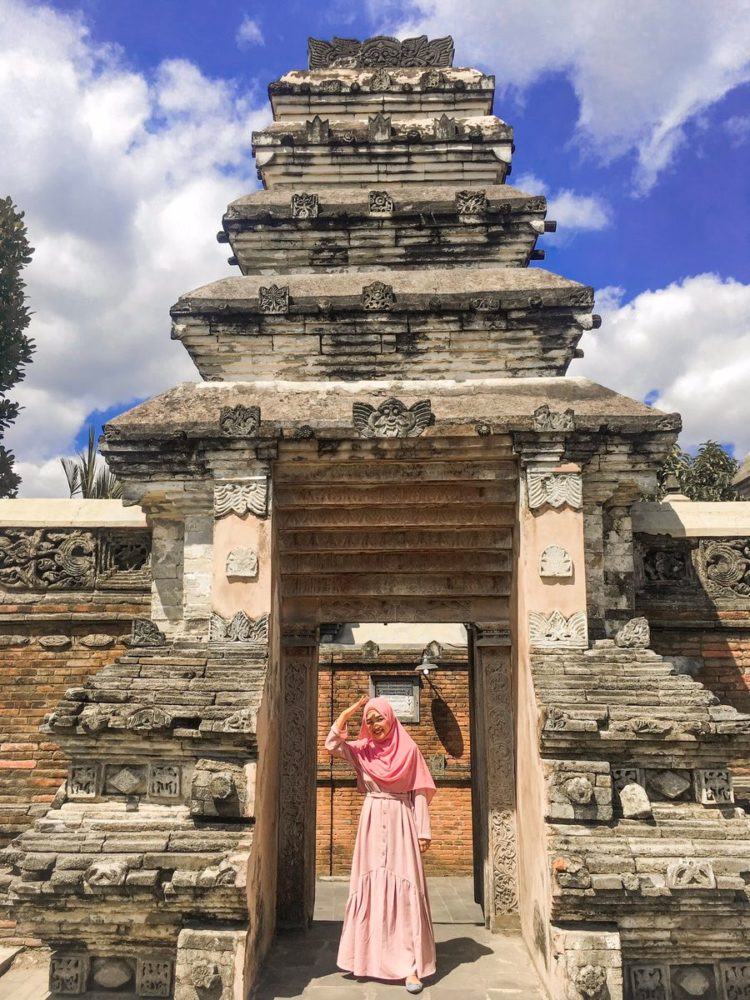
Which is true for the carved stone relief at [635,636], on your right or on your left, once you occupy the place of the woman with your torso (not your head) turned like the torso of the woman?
on your left

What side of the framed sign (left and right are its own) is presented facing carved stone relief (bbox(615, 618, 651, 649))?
front

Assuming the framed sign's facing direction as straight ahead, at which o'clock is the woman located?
The woman is roughly at 12 o'clock from the framed sign.

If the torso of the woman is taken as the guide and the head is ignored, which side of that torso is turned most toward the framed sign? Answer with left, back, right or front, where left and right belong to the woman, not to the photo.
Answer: back

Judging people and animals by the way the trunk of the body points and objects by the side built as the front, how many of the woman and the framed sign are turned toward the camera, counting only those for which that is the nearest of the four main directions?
2

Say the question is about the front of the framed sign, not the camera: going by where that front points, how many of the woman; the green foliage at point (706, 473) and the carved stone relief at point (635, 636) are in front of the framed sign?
2

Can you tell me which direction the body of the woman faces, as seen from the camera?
toward the camera

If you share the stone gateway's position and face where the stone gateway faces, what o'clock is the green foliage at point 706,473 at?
The green foliage is roughly at 7 o'clock from the stone gateway.

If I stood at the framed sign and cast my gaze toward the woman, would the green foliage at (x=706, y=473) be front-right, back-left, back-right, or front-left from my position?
back-left

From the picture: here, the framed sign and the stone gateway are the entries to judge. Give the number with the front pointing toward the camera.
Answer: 2

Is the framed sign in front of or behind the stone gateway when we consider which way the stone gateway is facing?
behind

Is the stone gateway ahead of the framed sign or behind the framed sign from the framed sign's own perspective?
ahead

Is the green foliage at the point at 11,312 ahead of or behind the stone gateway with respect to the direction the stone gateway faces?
behind

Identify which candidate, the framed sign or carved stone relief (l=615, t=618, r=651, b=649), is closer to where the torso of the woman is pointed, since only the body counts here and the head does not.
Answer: the carved stone relief
